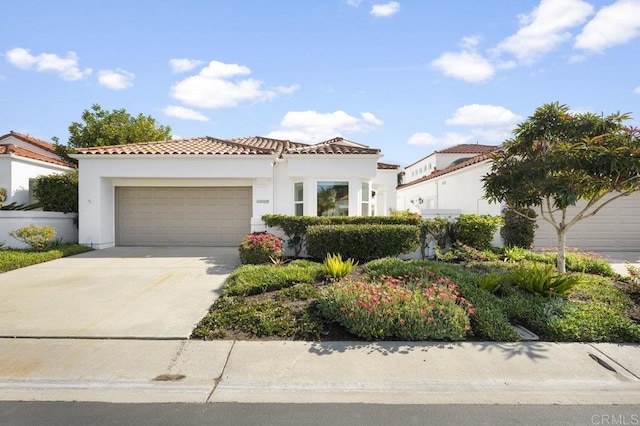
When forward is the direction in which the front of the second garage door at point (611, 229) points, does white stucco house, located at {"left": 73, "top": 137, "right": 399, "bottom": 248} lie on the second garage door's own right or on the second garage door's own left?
on the second garage door's own right

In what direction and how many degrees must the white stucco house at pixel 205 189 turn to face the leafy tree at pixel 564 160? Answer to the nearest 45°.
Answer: approximately 45° to its left

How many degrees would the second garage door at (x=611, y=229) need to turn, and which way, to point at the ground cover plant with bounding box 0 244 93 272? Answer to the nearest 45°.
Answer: approximately 45° to its right

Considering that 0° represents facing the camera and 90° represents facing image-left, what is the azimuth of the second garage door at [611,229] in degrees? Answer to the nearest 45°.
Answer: approximately 0°

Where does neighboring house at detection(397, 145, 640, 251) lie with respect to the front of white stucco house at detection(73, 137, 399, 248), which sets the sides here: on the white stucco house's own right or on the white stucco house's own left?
on the white stucco house's own left

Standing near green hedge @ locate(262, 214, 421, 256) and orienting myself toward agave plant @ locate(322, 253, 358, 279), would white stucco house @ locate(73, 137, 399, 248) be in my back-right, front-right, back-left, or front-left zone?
back-right

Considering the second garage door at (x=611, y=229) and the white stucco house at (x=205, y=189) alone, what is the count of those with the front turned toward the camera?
2

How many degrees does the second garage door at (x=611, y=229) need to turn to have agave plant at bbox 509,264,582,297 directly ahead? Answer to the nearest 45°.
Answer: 0° — it already faces it

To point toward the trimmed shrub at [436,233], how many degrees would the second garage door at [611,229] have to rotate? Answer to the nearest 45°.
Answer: approximately 45° to its right

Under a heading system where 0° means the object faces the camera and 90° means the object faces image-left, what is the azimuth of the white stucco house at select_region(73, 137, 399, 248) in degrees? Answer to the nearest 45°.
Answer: approximately 0°
